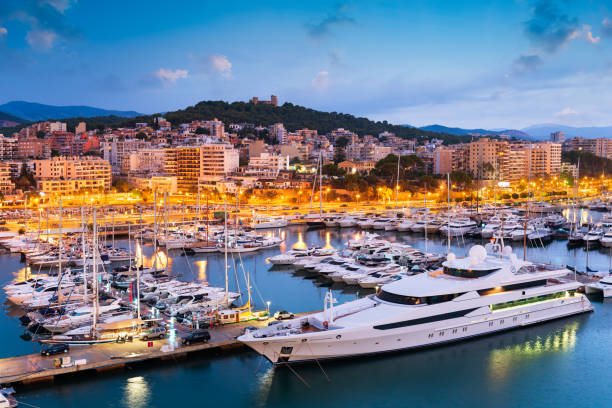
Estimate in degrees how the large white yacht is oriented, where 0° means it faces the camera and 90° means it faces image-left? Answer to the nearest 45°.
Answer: approximately 45°

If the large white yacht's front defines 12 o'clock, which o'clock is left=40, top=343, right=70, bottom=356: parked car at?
The parked car is roughly at 1 o'clock from the large white yacht.

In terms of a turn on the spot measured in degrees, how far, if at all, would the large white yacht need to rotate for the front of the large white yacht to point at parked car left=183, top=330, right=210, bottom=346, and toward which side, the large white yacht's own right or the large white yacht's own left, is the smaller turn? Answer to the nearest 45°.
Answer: approximately 45° to the large white yacht's own right

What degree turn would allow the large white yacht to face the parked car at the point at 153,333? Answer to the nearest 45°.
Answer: approximately 45° to its right

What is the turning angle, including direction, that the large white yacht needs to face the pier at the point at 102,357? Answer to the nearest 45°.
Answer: approximately 45° to its right
